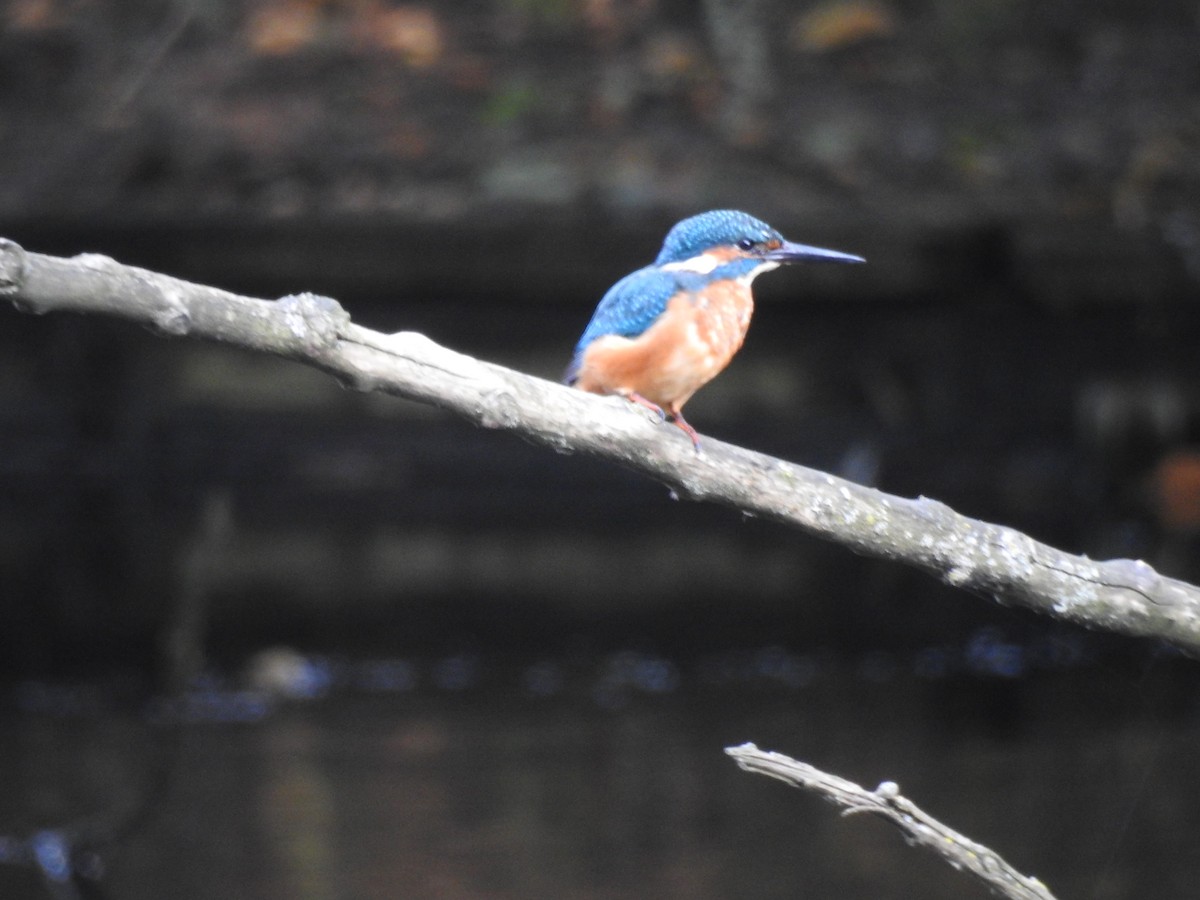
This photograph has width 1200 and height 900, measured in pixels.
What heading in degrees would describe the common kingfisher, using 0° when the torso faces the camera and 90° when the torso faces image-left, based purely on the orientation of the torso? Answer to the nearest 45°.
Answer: approximately 270°

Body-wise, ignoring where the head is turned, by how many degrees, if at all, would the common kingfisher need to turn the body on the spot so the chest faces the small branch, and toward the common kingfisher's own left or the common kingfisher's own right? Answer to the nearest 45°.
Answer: approximately 45° to the common kingfisher's own right
